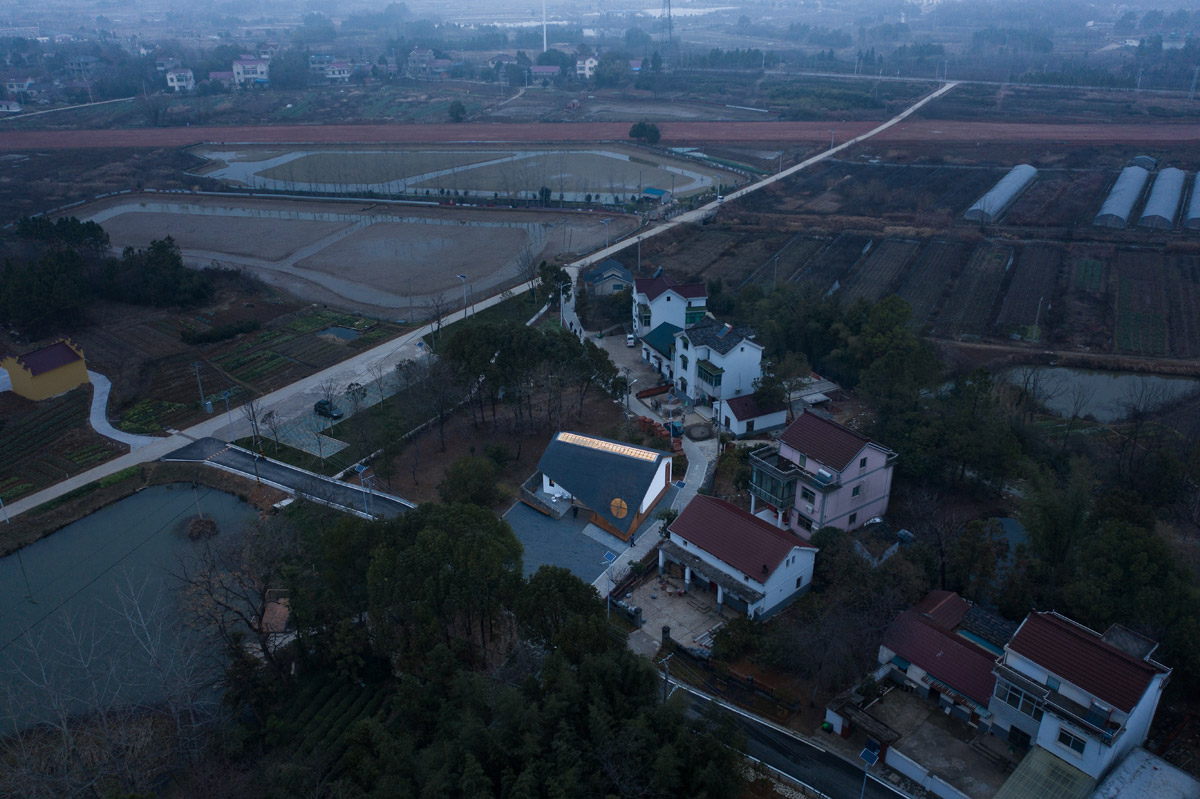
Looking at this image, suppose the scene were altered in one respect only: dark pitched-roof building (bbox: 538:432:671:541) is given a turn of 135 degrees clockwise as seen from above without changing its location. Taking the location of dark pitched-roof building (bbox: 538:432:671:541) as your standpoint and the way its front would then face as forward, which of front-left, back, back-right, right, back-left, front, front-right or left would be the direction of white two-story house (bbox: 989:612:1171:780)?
back-right

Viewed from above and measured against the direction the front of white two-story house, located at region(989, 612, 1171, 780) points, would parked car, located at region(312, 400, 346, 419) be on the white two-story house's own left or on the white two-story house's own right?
on the white two-story house's own right

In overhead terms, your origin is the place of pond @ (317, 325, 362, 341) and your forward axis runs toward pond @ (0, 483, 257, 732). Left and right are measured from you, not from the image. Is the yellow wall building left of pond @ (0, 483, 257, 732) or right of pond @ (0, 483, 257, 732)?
right

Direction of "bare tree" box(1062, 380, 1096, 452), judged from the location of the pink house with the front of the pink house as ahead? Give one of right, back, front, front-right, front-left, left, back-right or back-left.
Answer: back

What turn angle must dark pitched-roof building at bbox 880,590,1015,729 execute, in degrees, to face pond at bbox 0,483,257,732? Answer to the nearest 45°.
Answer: approximately 45° to its right

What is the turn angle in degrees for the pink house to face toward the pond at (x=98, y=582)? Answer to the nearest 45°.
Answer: approximately 45° to its right

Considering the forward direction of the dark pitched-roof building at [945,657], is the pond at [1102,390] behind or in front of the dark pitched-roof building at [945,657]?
behind

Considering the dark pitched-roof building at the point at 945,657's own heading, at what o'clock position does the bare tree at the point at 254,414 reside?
The bare tree is roughly at 2 o'clock from the dark pitched-roof building.

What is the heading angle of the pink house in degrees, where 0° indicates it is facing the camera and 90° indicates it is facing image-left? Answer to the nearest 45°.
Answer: approximately 45°

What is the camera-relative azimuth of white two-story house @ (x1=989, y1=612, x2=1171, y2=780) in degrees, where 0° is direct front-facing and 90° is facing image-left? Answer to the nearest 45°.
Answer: approximately 45°

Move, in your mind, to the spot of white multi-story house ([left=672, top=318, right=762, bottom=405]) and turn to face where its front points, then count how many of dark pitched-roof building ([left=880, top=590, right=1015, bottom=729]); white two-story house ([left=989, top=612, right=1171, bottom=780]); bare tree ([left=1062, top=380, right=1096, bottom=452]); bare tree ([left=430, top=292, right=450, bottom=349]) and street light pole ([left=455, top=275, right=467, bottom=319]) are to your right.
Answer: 2
